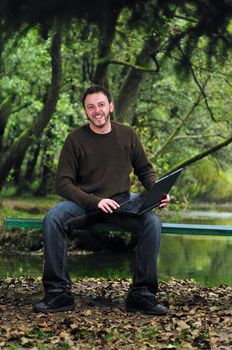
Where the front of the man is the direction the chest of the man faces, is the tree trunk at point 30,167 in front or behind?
behind

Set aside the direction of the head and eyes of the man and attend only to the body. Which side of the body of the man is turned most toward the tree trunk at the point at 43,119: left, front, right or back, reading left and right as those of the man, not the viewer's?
back

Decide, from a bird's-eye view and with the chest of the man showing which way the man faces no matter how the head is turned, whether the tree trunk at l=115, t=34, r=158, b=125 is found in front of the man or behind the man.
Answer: behind

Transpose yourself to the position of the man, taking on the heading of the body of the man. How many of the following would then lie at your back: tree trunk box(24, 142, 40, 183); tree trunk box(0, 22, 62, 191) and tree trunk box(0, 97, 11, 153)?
3

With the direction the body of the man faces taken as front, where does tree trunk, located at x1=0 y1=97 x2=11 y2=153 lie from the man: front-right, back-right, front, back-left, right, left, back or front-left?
back

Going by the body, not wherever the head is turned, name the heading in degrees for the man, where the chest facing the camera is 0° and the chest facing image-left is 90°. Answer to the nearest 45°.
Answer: approximately 0°
